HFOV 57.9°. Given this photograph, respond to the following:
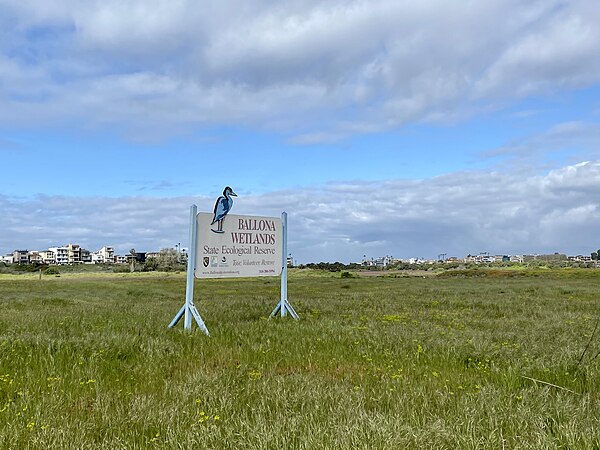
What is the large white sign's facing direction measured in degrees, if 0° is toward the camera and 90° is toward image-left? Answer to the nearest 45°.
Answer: approximately 315°
